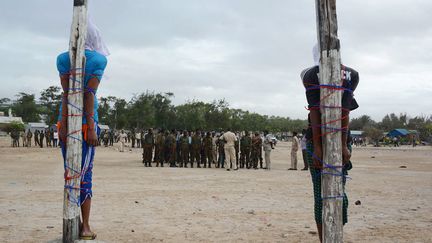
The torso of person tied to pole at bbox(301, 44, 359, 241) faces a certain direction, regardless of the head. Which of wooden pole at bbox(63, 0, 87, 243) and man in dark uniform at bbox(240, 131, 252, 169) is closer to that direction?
the man in dark uniform

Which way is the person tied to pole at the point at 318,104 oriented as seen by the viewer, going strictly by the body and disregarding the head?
away from the camera

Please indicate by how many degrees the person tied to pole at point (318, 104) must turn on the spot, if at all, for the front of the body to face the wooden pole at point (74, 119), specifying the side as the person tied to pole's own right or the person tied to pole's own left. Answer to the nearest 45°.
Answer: approximately 90° to the person tied to pole's own left

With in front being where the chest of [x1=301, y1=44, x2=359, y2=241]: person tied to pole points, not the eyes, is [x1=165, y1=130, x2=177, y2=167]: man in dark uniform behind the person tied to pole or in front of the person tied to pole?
in front

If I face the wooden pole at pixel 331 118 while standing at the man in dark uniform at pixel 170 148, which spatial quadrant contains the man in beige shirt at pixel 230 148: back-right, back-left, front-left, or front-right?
front-left

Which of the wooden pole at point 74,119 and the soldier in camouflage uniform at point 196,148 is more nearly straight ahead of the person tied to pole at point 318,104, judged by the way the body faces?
the soldier in camouflage uniform

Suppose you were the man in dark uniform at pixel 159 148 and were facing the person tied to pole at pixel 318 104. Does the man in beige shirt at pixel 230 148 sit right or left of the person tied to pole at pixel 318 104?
left

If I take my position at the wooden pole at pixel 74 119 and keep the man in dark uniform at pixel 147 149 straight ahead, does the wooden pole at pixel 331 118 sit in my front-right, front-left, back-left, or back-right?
back-right

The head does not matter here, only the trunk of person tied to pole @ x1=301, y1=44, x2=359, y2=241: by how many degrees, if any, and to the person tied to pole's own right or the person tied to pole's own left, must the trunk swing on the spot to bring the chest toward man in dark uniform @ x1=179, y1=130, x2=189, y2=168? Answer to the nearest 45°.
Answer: approximately 45° to the person tied to pole's own left

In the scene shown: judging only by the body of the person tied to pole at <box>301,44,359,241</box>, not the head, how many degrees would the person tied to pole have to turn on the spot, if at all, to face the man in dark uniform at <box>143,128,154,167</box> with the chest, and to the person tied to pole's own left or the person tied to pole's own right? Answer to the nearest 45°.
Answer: approximately 45° to the person tied to pole's own left

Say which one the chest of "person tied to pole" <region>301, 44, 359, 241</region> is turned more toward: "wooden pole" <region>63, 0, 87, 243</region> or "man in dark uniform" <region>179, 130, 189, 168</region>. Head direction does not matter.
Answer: the man in dark uniform

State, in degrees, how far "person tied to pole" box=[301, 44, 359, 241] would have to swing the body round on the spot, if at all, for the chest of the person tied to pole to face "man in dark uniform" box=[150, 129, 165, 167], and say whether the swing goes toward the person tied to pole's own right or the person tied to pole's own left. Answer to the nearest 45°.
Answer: approximately 45° to the person tied to pole's own left
